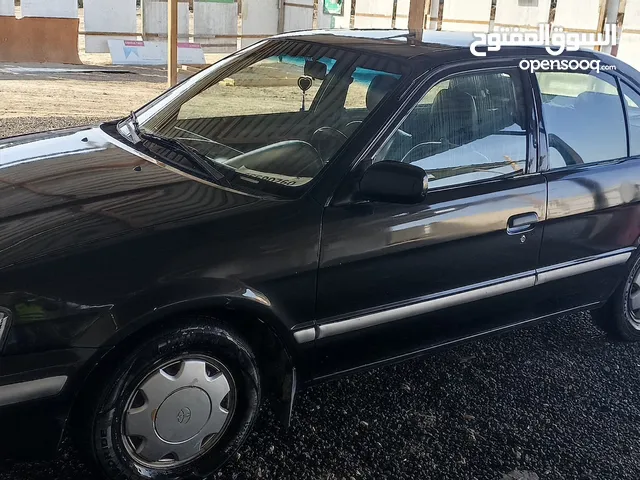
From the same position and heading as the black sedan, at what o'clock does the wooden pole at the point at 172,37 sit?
The wooden pole is roughly at 4 o'clock from the black sedan.

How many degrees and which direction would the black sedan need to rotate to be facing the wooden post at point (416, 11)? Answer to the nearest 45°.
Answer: approximately 135° to its right

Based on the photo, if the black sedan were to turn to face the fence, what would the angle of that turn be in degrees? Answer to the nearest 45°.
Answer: approximately 135° to its right

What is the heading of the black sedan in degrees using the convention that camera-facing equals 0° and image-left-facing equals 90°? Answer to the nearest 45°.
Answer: approximately 45°
